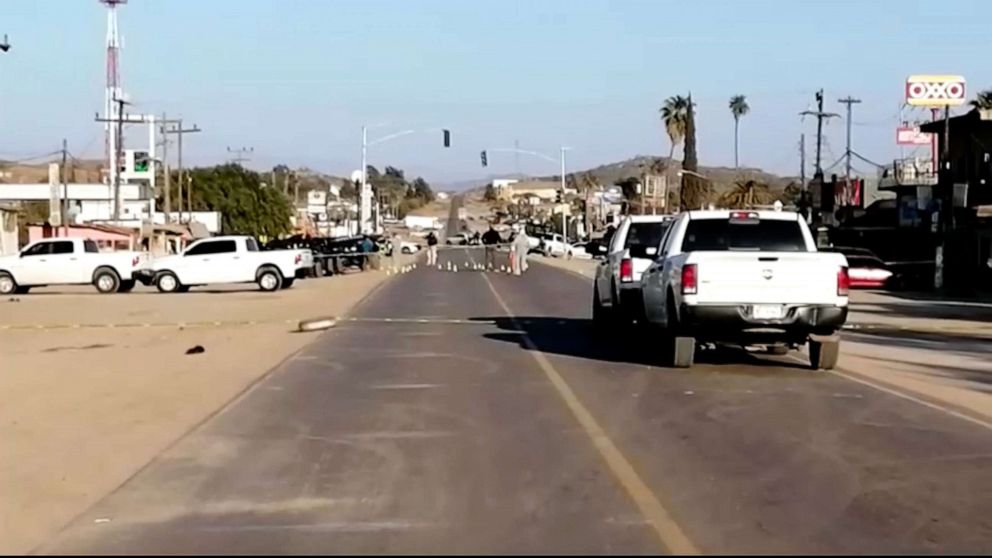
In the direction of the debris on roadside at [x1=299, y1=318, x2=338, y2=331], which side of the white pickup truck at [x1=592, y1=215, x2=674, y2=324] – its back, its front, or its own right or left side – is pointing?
left

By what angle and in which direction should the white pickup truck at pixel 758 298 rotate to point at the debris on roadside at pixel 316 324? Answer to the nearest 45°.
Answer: approximately 45° to its left

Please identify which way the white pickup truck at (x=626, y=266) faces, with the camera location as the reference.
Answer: facing away from the viewer

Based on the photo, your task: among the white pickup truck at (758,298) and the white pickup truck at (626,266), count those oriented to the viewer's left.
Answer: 0

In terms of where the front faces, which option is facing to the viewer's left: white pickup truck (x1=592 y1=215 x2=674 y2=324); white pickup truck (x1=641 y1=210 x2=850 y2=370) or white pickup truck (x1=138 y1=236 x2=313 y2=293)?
the white pickup truck (x1=138 y1=236 x2=313 y2=293)

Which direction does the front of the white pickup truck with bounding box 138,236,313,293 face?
to the viewer's left

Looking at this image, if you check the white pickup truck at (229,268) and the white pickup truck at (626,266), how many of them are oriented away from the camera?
1

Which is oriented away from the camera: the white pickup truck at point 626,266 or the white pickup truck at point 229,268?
the white pickup truck at point 626,266

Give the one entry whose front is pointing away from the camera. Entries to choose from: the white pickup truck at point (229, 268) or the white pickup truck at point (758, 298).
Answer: the white pickup truck at point (758, 298)

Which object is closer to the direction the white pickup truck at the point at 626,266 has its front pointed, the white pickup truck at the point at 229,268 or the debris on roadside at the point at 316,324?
the white pickup truck at the point at 229,268

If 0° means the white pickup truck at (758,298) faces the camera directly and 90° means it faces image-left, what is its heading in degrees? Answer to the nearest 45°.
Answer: approximately 180°

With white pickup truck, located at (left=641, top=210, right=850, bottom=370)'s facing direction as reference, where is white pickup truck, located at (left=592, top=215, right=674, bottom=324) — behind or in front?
in front

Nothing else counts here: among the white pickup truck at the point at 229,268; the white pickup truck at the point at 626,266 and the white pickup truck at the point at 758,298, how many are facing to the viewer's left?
1

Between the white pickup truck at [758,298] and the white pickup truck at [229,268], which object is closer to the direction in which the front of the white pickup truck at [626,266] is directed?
the white pickup truck at [229,268]
